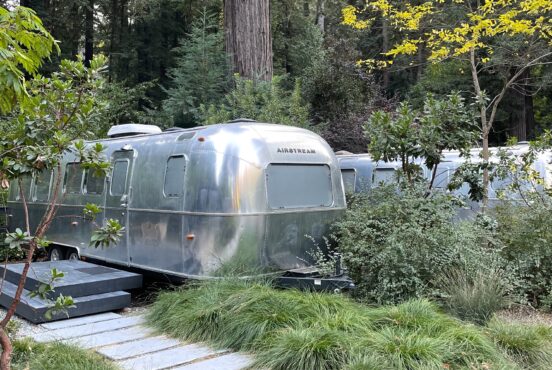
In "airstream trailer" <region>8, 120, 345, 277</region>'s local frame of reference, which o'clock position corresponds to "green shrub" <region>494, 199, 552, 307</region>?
The green shrub is roughly at 11 o'clock from the airstream trailer.

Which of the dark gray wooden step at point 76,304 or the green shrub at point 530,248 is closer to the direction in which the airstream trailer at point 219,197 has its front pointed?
the green shrub

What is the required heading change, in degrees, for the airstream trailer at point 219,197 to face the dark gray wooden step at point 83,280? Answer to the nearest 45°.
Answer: approximately 135° to its right

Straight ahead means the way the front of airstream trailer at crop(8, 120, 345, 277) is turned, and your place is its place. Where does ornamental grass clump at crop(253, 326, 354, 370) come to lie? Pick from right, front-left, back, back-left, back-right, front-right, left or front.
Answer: front-right

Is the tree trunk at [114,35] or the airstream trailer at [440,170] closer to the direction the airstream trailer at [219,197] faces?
the airstream trailer

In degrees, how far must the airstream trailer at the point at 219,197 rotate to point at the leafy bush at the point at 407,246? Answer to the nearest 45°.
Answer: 0° — it already faces it

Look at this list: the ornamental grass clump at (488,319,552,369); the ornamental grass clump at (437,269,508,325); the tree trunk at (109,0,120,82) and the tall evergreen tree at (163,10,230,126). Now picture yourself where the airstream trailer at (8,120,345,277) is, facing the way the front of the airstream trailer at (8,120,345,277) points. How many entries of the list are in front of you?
2

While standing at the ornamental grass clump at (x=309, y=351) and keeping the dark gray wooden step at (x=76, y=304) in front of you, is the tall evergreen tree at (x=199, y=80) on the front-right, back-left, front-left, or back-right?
front-right

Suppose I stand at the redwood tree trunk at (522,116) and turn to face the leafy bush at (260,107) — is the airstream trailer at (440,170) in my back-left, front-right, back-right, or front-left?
front-left

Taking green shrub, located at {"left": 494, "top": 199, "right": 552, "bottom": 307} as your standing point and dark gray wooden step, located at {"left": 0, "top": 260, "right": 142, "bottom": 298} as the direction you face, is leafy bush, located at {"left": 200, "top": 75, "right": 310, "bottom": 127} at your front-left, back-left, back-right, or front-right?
front-right

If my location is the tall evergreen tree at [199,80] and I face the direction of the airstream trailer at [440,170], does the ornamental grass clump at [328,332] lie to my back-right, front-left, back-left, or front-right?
front-right

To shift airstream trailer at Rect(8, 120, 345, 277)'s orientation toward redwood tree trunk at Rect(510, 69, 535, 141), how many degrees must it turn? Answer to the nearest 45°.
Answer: approximately 90° to its left

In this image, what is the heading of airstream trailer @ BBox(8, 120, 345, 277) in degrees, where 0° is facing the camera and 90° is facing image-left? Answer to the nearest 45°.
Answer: approximately 315°

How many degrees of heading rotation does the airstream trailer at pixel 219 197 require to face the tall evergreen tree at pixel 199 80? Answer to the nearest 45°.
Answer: approximately 135° to its left

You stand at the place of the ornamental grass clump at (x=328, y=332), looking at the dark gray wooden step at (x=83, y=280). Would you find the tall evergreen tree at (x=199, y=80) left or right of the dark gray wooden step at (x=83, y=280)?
right

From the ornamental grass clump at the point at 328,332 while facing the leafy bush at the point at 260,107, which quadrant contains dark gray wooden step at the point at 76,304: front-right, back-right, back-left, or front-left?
front-left
